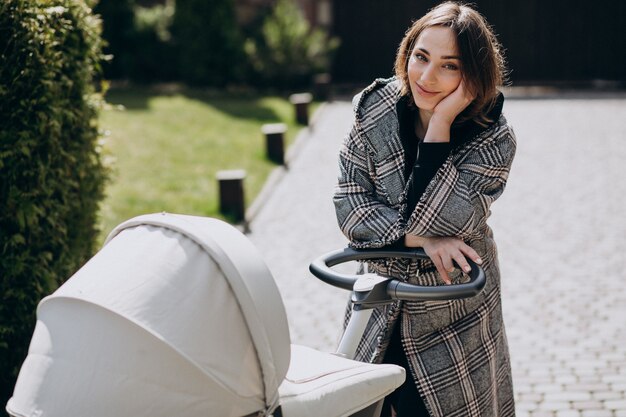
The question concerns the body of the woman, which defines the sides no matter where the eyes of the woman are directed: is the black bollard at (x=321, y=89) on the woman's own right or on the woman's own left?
on the woman's own right

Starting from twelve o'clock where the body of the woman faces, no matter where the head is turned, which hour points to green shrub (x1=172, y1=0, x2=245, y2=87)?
The green shrub is roughly at 4 o'clock from the woman.

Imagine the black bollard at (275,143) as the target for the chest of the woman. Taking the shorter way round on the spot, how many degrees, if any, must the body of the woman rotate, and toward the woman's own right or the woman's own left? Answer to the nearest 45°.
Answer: approximately 135° to the woman's own right

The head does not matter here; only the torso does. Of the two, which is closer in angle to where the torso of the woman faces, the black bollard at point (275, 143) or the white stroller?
the white stroller

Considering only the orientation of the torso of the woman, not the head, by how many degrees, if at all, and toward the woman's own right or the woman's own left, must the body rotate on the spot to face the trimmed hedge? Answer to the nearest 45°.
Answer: approximately 90° to the woman's own right

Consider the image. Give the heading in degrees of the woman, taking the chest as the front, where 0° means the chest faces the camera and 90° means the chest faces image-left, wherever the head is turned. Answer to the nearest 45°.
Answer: approximately 45°

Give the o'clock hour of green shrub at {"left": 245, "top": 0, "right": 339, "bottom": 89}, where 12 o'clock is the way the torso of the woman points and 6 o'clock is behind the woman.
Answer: The green shrub is roughly at 4 o'clock from the woman.
